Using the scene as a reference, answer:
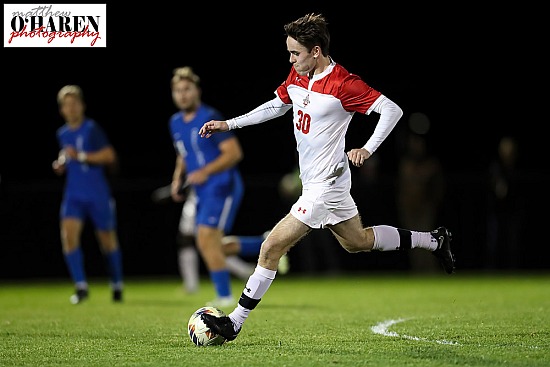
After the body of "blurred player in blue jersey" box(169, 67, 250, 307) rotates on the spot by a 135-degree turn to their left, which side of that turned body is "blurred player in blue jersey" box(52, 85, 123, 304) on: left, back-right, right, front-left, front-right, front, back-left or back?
back-left

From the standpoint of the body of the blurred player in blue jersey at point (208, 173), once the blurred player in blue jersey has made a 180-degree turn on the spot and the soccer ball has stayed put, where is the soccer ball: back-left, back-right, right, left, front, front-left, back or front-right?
back-right

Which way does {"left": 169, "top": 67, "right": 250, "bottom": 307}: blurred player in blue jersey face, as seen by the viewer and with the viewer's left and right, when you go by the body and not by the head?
facing the viewer and to the left of the viewer

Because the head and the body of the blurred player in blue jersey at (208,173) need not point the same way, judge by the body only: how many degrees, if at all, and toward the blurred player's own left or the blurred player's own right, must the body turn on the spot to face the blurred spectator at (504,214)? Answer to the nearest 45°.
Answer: approximately 180°

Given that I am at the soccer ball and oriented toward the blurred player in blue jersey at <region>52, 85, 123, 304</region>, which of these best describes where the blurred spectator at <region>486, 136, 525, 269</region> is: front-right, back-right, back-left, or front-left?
front-right

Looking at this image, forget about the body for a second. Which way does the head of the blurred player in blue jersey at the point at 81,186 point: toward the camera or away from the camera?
toward the camera
